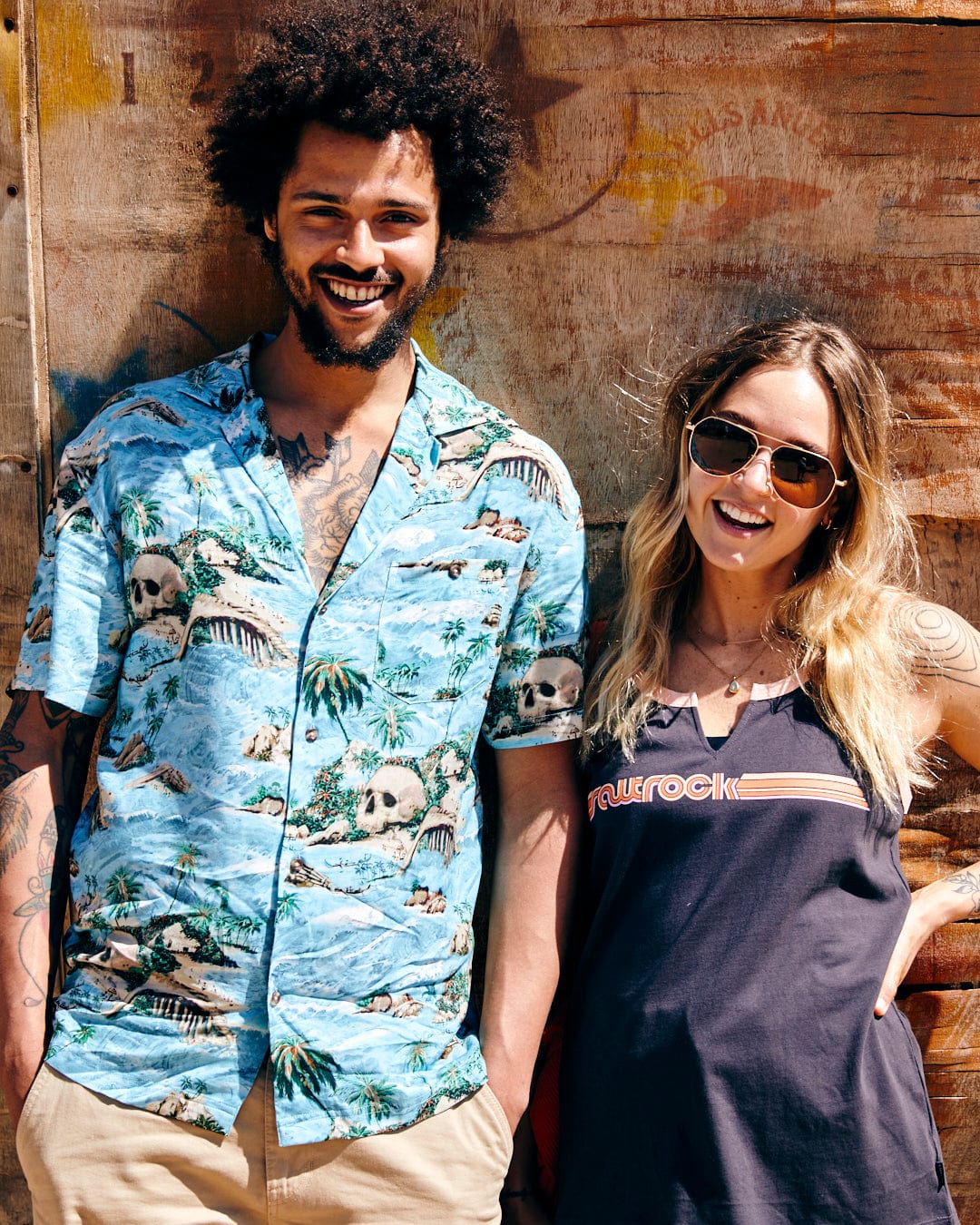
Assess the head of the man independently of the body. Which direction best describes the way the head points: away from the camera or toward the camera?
toward the camera

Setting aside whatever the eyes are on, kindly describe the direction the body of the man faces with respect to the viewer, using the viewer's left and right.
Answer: facing the viewer

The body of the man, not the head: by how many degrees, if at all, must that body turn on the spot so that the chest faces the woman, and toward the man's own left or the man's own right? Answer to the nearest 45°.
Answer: approximately 90° to the man's own left
